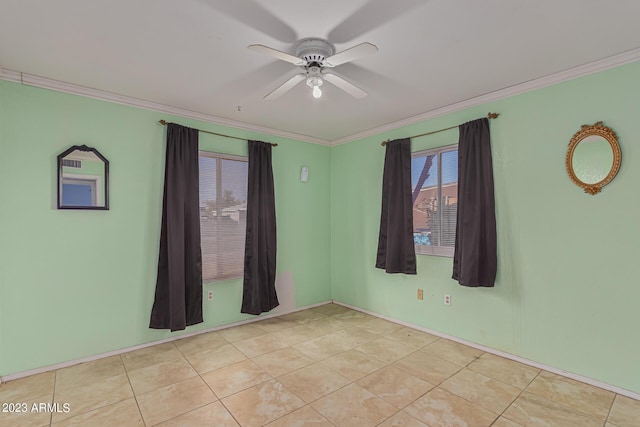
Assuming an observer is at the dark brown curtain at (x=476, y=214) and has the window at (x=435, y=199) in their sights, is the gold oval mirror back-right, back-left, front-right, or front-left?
back-right

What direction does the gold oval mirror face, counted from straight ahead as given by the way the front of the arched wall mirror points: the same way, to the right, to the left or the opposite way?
to the right

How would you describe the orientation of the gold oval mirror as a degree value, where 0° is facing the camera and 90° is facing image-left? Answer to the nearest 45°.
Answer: approximately 0°

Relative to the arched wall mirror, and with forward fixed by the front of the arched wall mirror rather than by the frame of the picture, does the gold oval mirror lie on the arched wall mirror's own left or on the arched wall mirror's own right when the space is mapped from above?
on the arched wall mirror's own left

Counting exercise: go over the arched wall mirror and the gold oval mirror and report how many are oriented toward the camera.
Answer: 2

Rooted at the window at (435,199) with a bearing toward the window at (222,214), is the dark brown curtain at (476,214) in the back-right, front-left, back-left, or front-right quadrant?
back-left

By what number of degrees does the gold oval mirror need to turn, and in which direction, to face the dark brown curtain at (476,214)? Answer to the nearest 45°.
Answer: approximately 90° to its right

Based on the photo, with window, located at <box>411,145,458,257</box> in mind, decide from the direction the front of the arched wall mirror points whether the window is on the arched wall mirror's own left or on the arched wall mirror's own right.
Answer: on the arched wall mirror's own left

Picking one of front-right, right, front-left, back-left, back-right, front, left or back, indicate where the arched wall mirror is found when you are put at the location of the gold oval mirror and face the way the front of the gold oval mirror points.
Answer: front-right

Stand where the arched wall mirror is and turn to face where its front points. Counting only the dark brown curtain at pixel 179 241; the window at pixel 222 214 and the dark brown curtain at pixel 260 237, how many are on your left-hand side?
3

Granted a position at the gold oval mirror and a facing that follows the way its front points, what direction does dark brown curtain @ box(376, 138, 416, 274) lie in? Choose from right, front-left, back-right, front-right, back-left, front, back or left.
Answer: right

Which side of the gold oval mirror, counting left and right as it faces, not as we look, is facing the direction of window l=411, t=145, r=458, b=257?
right

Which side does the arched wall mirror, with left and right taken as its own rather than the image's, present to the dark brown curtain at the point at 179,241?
left
